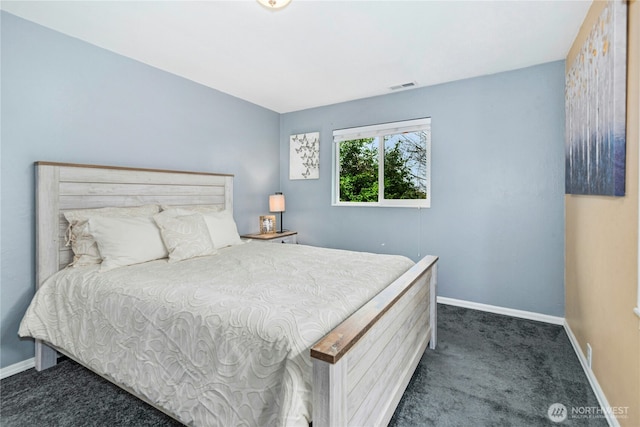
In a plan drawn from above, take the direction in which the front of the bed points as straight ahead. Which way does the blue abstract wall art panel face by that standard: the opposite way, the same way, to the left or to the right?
the opposite way

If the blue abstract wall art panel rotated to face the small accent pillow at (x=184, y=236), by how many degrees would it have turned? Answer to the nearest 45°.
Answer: approximately 45° to its left

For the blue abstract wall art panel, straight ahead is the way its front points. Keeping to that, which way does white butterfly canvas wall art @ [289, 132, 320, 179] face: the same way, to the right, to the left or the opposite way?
to the left

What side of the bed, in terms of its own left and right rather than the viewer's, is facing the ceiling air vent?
left

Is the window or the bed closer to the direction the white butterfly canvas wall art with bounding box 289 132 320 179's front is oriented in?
the bed

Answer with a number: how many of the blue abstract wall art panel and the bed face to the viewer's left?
1

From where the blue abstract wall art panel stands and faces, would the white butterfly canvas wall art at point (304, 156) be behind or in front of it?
in front

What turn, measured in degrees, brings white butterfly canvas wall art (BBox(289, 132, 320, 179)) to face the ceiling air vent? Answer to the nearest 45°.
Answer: approximately 90° to its left

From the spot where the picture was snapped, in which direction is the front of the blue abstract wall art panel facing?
facing to the left of the viewer

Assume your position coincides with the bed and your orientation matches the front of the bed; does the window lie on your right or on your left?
on your left

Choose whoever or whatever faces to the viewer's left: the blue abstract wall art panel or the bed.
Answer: the blue abstract wall art panel

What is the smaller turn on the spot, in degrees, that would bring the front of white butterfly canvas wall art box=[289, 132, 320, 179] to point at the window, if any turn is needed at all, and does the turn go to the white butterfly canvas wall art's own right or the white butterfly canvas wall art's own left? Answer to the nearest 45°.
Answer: approximately 90° to the white butterfly canvas wall art's own left

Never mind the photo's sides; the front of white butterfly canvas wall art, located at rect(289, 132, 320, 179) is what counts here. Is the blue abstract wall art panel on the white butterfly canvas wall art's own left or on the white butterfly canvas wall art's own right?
on the white butterfly canvas wall art's own left

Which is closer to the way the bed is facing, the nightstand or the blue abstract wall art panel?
the blue abstract wall art panel

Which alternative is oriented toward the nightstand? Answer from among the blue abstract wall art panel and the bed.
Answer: the blue abstract wall art panel
